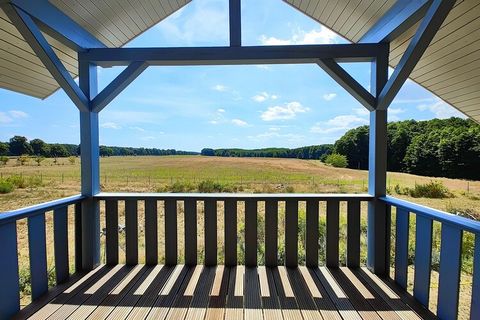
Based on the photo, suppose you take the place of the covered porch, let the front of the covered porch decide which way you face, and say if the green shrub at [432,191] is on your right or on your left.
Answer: on your right

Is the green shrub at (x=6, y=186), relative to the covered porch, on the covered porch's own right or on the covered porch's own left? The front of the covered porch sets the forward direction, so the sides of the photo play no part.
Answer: on the covered porch's own left

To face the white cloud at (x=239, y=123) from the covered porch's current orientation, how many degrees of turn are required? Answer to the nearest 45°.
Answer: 0° — it already faces it

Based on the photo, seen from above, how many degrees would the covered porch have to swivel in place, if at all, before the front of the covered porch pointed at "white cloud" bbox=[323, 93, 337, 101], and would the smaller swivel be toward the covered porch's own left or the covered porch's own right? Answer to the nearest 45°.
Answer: approximately 45° to the covered porch's own right

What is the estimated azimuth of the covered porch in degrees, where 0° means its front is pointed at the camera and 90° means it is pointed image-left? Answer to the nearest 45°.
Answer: approximately 180°
